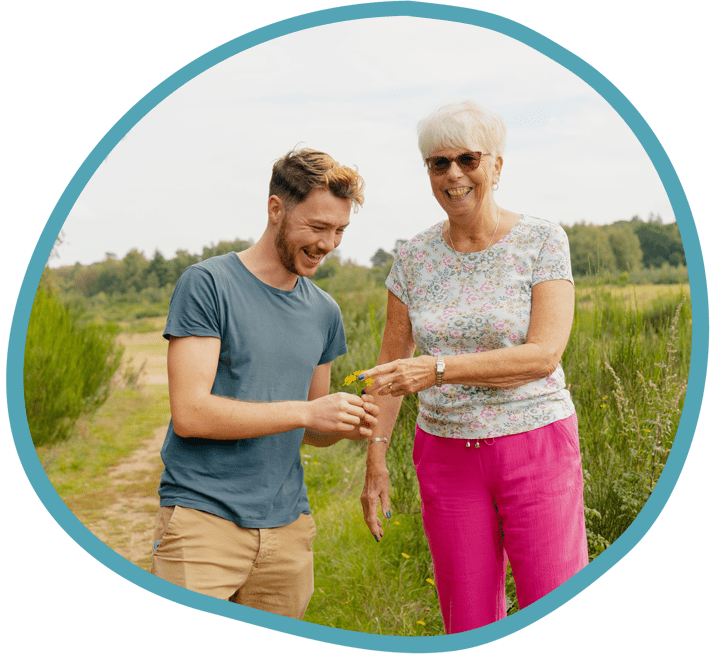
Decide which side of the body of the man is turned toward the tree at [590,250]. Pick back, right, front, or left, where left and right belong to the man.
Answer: left

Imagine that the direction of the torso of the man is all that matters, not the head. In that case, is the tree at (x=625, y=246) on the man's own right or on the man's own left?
on the man's own left

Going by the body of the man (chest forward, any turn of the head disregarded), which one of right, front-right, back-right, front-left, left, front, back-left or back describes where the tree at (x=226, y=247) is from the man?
back-left

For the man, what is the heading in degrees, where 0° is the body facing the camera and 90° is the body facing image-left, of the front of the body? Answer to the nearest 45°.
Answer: approximately 315°

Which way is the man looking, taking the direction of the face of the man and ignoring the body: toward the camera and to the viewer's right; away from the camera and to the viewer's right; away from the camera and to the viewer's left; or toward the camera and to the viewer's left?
toward the camera and to the viewer's right
